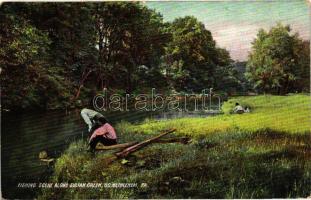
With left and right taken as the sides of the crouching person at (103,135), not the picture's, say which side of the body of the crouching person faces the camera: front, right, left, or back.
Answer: left

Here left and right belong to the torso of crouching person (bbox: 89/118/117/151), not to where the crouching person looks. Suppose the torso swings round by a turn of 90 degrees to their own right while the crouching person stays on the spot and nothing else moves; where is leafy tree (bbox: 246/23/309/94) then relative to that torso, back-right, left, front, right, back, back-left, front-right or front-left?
right

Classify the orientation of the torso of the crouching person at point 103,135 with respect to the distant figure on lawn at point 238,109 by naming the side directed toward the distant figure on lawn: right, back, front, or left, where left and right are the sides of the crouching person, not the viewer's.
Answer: right

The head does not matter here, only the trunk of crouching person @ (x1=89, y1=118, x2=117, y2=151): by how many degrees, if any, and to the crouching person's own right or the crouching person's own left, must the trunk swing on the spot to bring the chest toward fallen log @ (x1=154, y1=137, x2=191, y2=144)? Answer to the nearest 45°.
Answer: approximately 180°
